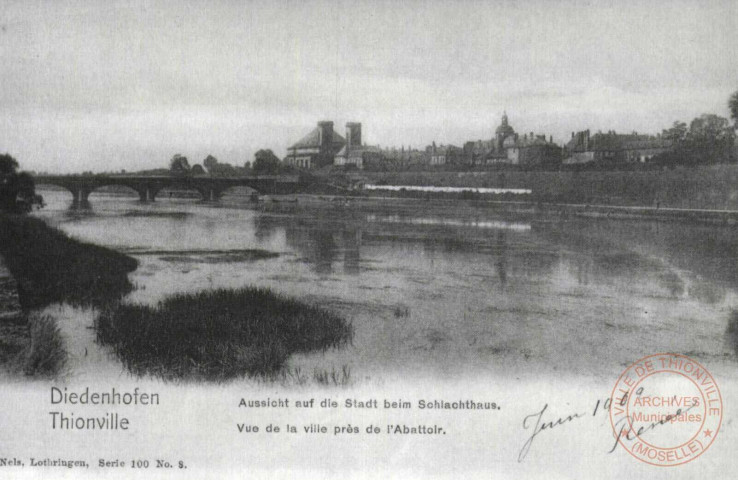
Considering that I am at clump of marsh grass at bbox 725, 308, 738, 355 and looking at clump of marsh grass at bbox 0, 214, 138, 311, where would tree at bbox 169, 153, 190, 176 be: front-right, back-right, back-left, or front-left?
front-right

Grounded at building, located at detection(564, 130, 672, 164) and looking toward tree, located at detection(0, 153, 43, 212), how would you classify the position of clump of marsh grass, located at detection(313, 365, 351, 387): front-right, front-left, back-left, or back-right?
front-left
